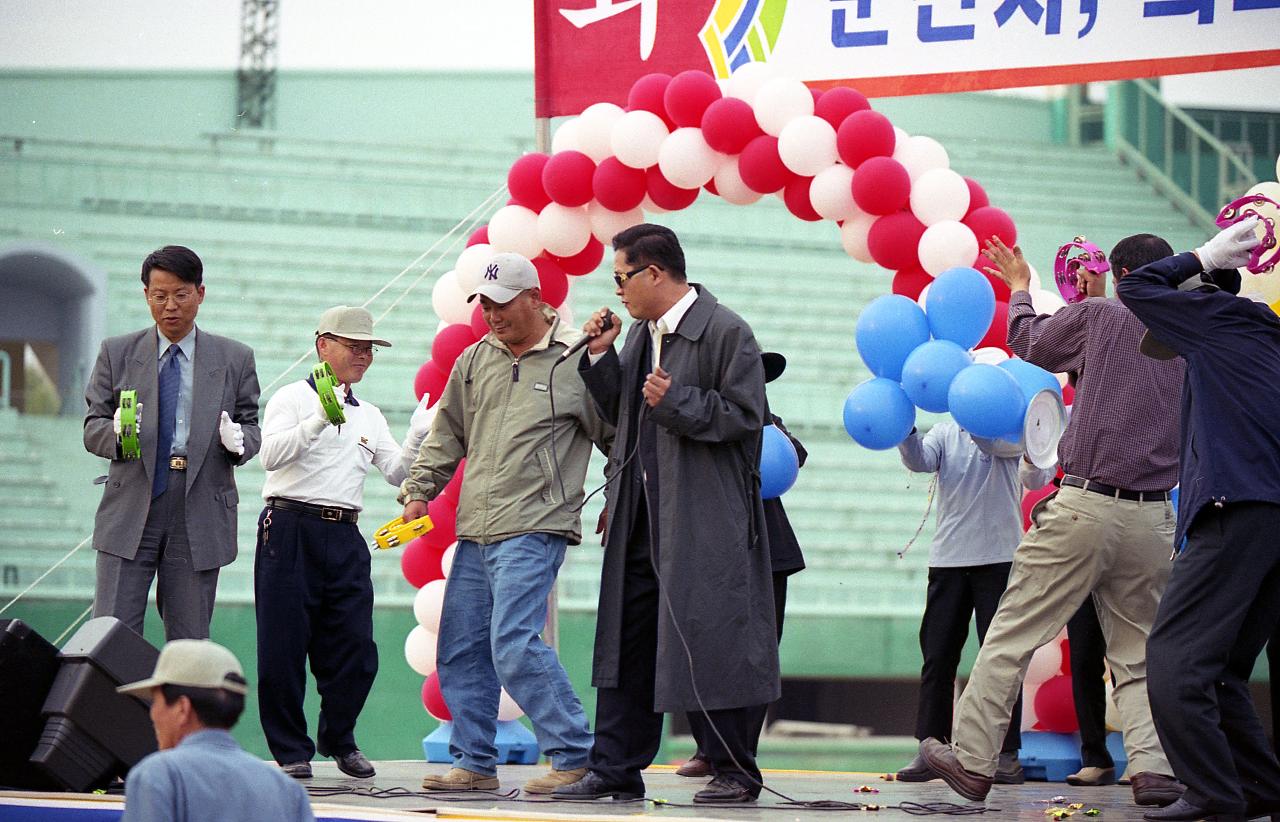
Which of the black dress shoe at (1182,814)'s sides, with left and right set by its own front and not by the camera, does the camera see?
left

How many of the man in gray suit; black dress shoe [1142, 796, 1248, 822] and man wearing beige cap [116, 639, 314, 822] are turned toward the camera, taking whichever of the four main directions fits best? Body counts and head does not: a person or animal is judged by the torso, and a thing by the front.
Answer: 1

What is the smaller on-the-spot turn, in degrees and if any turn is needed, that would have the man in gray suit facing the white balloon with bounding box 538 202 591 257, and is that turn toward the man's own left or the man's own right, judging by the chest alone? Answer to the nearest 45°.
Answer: approximately 135° to the man's own left

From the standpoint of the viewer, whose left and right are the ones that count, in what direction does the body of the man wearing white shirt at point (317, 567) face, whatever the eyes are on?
facing the viewer and to the right of the viewer

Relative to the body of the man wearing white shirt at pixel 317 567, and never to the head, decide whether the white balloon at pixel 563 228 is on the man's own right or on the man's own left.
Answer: on the man's own left

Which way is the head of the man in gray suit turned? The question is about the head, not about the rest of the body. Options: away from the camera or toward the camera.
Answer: toward the camera

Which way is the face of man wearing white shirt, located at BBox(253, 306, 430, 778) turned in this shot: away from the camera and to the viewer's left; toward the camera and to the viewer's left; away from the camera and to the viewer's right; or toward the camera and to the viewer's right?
toward the camera and to the viewer's right

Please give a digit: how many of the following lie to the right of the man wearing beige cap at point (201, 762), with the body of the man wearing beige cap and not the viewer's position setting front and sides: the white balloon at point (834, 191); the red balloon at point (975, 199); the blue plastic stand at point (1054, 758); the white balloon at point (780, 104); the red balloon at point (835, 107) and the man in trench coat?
6

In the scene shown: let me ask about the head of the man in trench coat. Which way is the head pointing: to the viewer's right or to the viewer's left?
to the viewer's left

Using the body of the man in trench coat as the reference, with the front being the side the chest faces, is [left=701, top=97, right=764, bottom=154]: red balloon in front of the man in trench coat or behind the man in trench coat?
behind

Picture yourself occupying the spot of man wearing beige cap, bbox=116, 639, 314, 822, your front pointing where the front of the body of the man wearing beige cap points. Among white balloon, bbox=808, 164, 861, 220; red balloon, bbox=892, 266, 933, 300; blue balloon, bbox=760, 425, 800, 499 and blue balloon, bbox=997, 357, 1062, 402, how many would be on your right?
4

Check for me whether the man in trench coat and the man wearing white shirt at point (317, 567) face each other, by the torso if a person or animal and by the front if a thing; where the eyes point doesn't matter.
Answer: no

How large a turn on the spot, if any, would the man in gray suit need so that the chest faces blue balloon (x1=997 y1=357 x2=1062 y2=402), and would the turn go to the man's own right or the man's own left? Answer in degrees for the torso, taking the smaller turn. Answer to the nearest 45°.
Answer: approximately 90° to the man's own left

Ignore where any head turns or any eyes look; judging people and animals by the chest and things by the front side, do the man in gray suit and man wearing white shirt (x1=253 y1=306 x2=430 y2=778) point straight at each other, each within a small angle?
no

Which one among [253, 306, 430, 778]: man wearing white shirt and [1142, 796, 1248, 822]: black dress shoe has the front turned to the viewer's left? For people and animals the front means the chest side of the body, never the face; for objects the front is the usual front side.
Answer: the black dress shoe

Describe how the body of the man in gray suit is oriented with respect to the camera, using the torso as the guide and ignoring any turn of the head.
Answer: toward the camera

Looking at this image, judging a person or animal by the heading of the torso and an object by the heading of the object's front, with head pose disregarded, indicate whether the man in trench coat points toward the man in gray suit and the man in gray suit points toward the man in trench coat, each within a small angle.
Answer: no

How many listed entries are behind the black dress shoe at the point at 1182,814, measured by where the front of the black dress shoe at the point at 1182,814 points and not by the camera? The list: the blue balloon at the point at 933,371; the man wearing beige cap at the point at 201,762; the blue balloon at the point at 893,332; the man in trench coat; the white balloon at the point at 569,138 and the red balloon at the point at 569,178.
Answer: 0

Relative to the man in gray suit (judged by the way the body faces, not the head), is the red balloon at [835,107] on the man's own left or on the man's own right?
on the man's own left
